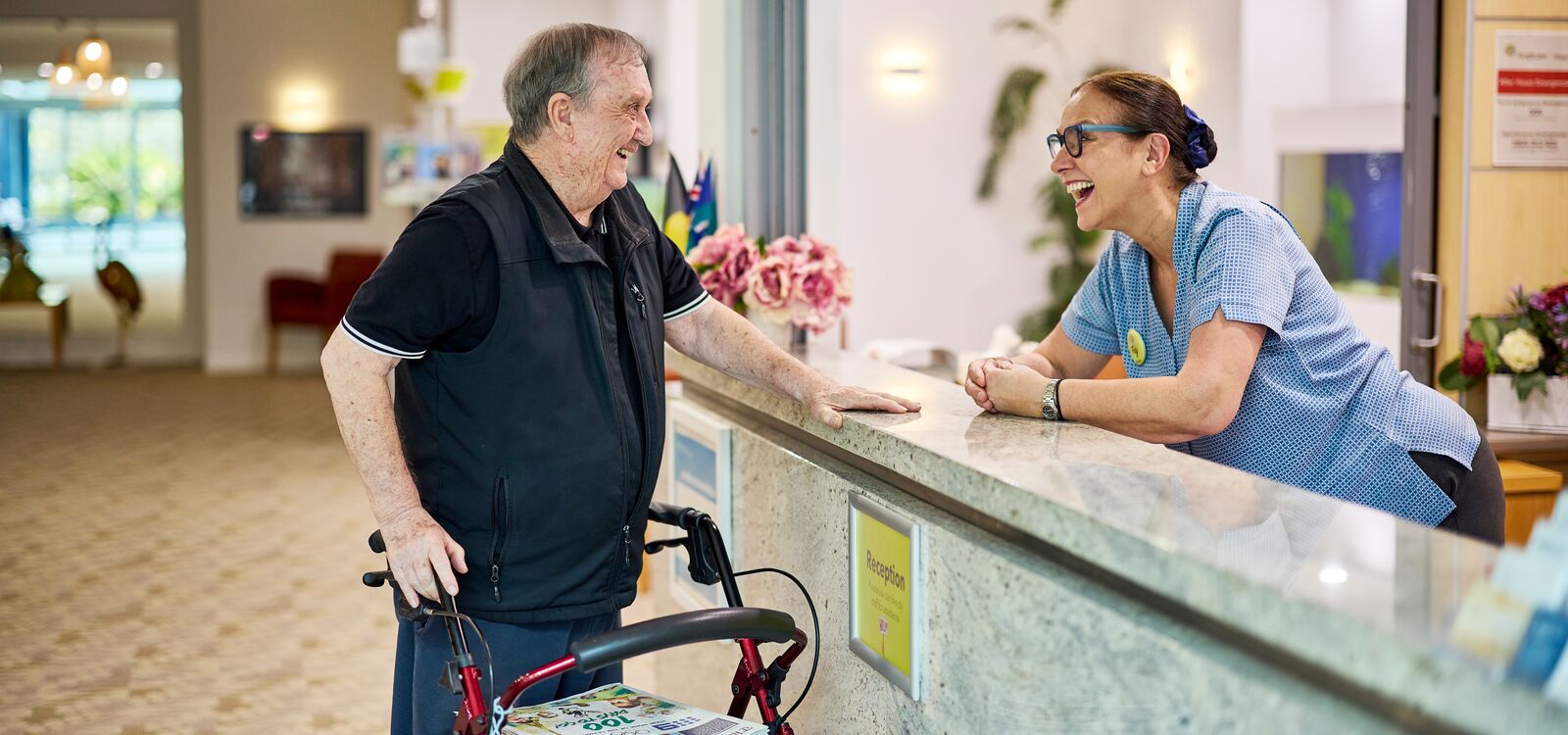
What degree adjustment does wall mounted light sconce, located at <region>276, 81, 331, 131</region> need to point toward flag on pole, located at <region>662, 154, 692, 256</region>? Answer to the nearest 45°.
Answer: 0° — it already faces it

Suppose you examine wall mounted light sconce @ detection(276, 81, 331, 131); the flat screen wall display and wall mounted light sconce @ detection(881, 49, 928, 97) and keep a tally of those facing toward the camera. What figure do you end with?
3

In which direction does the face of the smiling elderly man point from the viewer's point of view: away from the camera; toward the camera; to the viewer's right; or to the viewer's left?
to the viewer's right

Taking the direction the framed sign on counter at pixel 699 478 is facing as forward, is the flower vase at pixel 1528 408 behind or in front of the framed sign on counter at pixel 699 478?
behind

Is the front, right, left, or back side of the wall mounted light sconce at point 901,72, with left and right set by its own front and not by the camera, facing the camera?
front

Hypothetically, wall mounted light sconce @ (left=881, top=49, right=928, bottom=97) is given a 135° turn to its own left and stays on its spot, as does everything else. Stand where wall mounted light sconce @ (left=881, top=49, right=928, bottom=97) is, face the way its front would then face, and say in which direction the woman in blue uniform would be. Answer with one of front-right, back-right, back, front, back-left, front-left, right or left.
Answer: back-right

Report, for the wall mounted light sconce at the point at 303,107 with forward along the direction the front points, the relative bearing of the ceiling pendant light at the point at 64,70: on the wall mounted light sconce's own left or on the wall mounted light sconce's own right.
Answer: on the wall mounted light sconce's own right

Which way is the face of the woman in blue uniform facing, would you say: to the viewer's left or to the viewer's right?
to the viewer's left

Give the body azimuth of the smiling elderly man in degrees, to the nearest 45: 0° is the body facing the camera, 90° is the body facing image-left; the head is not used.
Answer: approximately 315°

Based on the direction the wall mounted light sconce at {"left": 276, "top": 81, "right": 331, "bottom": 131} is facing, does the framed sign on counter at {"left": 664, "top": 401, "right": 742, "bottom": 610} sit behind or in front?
in front

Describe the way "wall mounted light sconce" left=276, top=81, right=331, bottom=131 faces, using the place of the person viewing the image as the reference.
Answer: facing the viewer

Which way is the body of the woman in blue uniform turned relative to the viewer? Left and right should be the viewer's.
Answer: facing the viewer and to the left of the viewer

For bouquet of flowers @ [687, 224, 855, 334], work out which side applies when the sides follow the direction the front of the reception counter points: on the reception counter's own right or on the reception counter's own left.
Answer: on the reception counter's own right

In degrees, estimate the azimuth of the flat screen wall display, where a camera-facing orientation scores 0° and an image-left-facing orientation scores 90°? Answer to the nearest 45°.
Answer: approximately 0°
